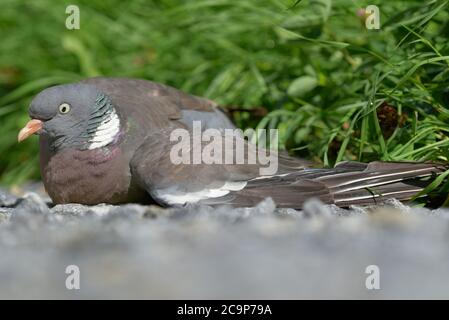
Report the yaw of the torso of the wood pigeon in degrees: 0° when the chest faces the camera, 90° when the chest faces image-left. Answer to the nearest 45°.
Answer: approximately 90°

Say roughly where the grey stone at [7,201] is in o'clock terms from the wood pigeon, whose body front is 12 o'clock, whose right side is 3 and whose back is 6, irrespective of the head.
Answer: The grey stone is roughly at 1 o'clock from the wood pigeon.

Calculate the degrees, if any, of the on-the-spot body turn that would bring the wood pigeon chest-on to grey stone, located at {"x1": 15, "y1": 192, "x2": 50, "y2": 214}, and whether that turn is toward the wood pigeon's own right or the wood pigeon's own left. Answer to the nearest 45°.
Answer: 0° — it already faces it
